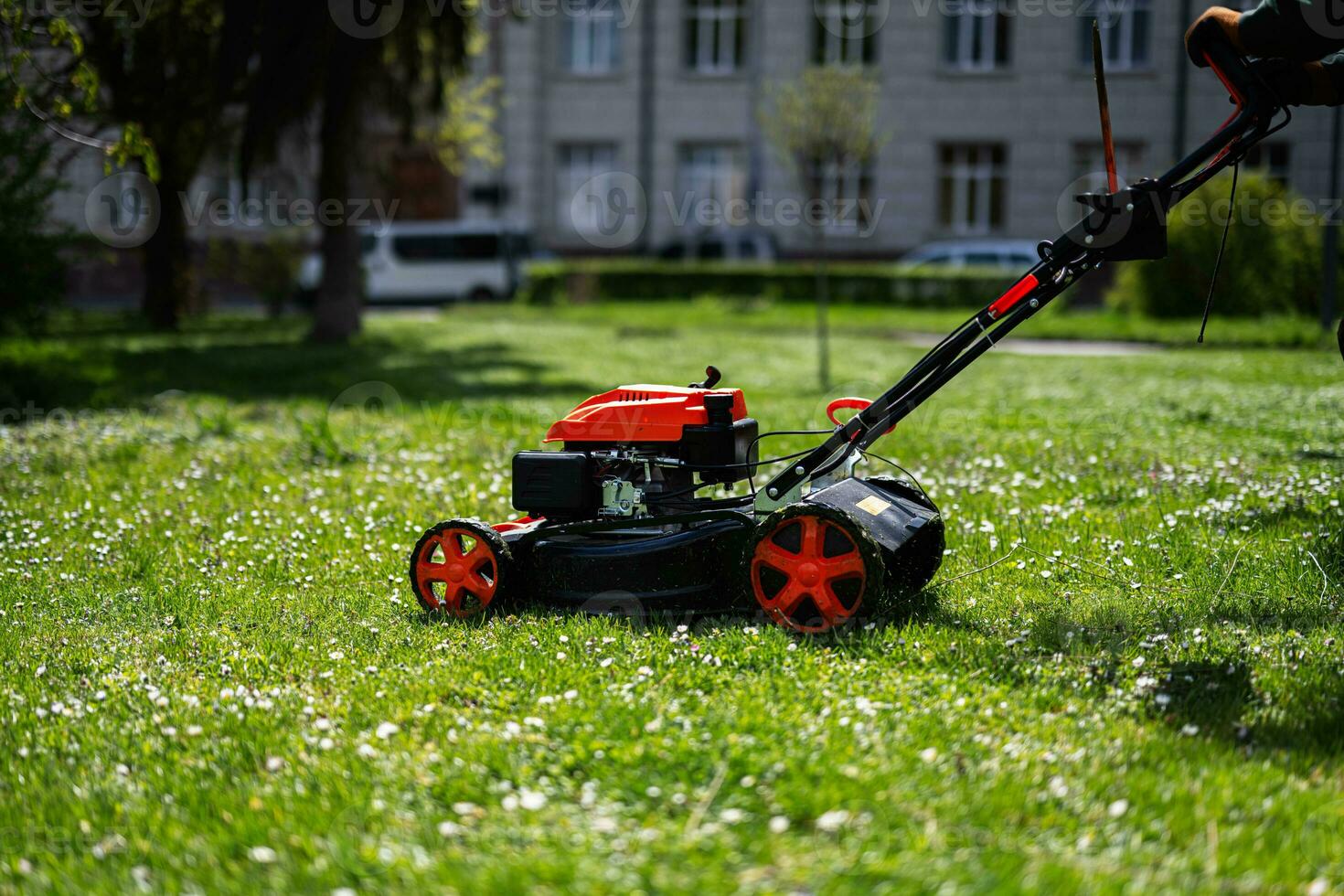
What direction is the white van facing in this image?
to the viewer's left

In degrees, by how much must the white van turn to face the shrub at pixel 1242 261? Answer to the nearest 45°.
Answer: approximately 135° to its left

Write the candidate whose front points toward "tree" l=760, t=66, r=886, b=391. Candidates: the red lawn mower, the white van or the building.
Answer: the building

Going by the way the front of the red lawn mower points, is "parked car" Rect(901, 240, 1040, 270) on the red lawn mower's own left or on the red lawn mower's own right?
on the red lawn mower's own right

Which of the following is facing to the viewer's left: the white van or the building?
the white van

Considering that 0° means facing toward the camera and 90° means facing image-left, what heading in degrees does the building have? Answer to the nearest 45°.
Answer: approximately 0°

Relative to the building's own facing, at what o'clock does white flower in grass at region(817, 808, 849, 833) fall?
The white flower in grass is roughly at 12 o'clock from the building.

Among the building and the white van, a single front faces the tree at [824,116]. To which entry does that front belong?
the building

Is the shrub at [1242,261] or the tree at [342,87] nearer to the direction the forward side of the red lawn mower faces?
the tree

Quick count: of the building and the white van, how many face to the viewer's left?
1

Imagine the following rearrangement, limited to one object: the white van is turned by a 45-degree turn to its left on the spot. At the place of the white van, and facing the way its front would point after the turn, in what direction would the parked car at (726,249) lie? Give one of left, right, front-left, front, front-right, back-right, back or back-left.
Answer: back-left

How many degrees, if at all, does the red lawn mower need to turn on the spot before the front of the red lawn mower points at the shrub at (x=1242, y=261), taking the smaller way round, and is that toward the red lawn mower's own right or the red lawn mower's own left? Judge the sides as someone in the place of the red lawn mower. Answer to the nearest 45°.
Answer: approximately 90° to the red lawn mower's own right

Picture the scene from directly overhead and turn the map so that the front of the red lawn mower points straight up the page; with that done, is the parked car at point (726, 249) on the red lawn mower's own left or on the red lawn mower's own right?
on the red lawn mower's own right

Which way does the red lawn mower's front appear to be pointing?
to the viewer's left

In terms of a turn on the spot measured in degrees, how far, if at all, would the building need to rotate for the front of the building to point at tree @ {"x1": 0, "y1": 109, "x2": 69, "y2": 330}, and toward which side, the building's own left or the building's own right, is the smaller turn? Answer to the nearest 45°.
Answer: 0° — it already faces it

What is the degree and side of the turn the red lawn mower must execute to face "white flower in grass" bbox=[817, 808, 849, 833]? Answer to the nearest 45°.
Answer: approximately 90° to its left
